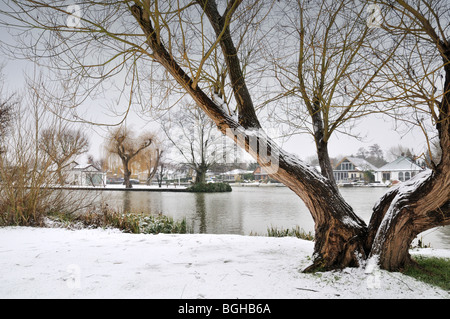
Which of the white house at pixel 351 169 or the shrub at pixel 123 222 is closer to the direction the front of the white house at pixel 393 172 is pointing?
the shrub

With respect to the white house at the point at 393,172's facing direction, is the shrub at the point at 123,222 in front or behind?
in front

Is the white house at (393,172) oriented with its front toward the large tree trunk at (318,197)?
yes

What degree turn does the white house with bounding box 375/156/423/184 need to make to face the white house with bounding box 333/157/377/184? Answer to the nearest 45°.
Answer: approximately 135° to its right

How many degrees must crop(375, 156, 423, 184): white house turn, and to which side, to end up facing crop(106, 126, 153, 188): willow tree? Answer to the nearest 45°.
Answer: approximately 45° to its right

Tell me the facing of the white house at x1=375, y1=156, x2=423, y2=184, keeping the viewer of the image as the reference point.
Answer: facing the viewer

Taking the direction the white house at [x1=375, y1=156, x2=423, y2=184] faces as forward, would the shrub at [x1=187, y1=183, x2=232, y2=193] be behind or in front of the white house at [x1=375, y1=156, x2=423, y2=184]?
in front

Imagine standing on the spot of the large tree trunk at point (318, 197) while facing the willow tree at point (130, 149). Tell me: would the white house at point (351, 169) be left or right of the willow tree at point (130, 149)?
right
